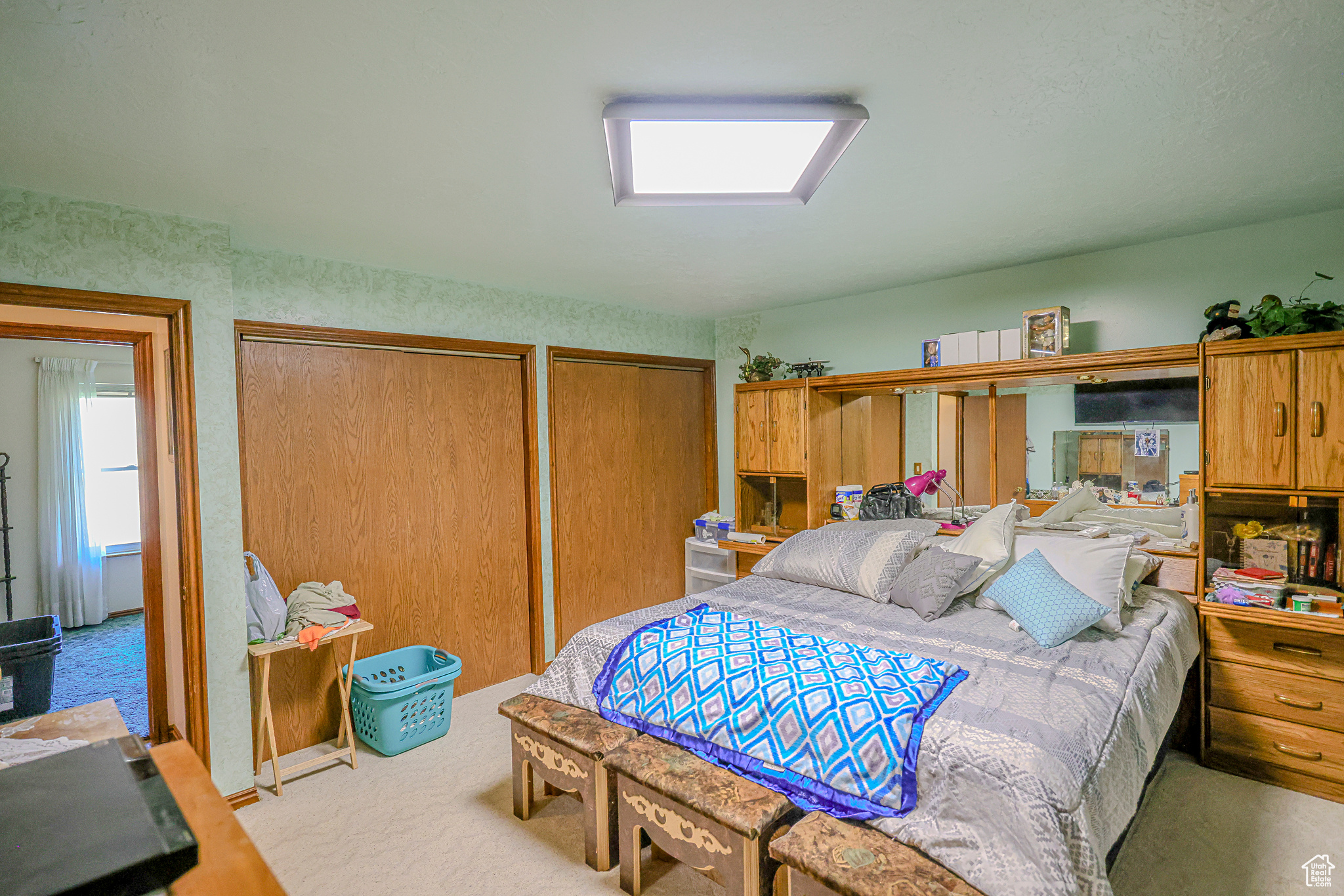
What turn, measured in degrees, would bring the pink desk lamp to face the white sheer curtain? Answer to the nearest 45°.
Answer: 0° — it already faces it

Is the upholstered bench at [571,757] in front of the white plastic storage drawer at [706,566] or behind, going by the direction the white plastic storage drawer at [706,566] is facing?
in front

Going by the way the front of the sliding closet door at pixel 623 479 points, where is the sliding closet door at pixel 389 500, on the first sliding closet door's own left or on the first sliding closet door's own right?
on the first sliding closet door's own right

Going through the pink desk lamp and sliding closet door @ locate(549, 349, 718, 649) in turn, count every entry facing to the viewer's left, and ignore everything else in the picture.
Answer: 1

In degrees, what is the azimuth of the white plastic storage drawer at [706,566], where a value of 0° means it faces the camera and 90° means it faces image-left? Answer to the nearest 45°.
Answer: approximately 45°

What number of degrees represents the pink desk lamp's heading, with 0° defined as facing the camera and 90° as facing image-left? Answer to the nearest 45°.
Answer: approximately 90°

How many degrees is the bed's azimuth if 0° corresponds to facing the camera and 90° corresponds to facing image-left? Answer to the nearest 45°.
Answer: approximately 45°

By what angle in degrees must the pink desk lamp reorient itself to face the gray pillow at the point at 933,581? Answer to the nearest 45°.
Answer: approximately 90° to its left
